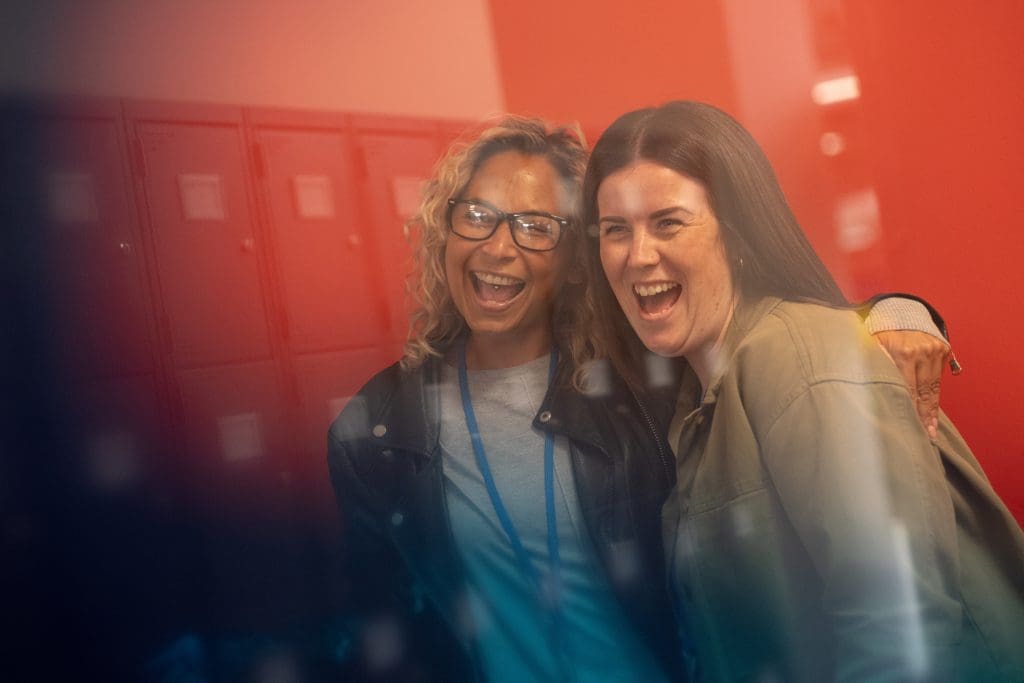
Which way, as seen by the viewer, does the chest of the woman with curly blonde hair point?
toward the camera
